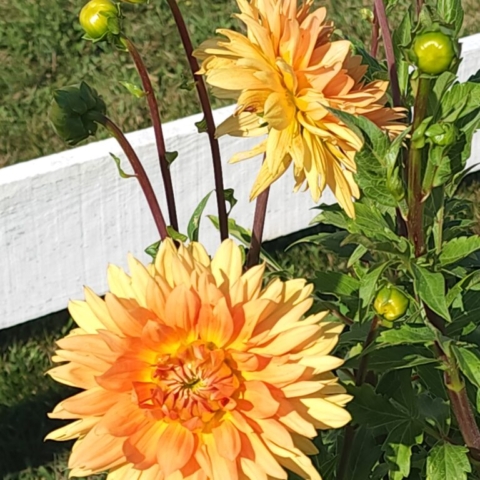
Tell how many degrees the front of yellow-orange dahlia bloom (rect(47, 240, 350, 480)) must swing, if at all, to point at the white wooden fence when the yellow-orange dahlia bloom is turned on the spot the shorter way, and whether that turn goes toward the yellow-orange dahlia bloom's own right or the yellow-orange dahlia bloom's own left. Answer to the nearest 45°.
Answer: approximately 180°

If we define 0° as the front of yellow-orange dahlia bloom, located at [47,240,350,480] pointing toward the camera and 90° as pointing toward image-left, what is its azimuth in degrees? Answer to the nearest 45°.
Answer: approximately 0°

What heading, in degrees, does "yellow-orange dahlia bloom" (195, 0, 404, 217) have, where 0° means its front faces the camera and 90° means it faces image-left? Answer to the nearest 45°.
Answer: approximately 0°

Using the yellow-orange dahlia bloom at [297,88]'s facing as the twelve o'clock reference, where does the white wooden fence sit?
The white wooden fence is roughly at 5 o'clock from the yellow-orange dahlia bloom.
